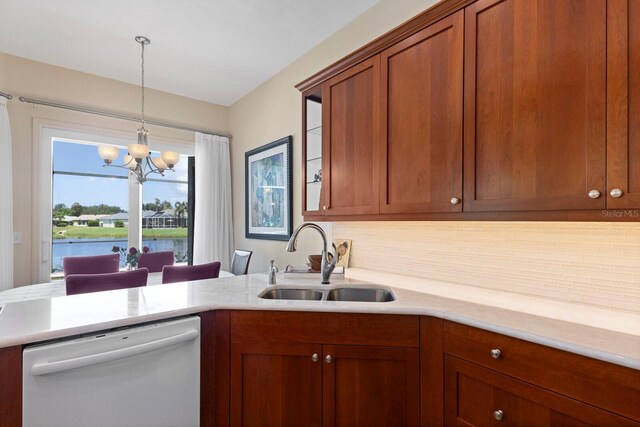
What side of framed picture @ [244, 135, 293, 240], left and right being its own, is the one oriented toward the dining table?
front

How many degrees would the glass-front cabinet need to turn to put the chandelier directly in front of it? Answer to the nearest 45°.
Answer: approximately 45° to its right

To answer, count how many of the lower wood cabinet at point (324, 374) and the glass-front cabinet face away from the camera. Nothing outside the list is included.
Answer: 0

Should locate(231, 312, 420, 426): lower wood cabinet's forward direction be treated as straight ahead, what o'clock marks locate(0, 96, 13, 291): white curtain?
The white curtain is roughly at 4 o'clock from the lower wood cabinet.

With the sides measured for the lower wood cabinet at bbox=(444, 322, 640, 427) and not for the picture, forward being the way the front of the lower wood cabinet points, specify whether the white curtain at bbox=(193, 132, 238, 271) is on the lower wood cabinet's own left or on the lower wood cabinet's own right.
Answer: on the lower wood cabinet's own right

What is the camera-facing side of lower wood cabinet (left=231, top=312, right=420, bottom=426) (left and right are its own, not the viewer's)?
front

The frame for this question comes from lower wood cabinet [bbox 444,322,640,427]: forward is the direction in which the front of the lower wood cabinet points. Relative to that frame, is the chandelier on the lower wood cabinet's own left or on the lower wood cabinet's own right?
on the lower wood cabinet's own right

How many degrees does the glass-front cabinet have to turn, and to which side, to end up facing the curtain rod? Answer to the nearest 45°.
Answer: approximately 90° to its right

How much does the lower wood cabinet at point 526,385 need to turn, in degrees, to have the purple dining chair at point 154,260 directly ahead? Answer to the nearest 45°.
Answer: approximately 45° to its right

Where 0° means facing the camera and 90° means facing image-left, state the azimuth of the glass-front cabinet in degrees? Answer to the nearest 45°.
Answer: approximately 45°

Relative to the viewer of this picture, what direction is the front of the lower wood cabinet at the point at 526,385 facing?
facing the viewer and to the left of the viewer
